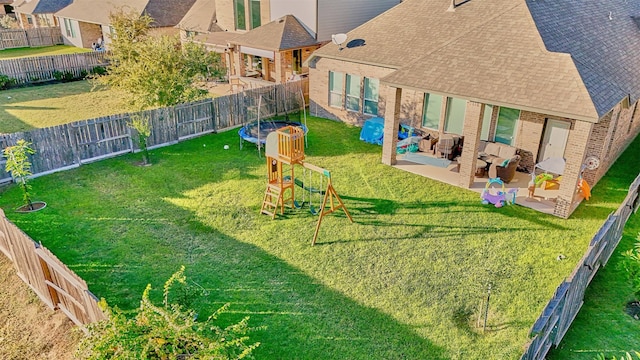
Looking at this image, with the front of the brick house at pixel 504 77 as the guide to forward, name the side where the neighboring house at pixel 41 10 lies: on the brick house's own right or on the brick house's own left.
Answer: on the brick house's own left

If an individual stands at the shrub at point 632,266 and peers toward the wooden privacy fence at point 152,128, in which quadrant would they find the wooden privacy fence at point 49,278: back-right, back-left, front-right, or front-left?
front-left

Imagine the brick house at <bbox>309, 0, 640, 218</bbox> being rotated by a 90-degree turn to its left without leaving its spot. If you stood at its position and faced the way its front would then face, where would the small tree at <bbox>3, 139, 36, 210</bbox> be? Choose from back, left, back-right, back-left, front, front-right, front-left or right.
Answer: left

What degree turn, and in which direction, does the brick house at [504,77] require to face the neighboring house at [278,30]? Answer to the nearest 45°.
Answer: approximately 90° to its left

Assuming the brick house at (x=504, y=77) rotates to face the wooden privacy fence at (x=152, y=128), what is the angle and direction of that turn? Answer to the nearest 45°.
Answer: approximately 135° to its left

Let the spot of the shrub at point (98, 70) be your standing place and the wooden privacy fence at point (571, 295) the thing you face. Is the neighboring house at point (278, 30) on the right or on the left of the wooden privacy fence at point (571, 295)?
left

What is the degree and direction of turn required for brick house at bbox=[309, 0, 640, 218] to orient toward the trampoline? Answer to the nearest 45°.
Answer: approximately 135° to its left

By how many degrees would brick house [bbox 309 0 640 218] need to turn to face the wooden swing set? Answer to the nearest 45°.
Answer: approximately 180°

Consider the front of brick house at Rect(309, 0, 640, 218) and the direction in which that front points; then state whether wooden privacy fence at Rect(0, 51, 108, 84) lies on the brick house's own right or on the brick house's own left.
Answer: on the brick house's own left

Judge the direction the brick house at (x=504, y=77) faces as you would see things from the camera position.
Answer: facing away from the viewer and to the right of the viewer

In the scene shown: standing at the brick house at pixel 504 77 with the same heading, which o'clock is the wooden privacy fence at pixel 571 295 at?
The wooden privacy fence is roughly at 4 o'clock from the brick house.

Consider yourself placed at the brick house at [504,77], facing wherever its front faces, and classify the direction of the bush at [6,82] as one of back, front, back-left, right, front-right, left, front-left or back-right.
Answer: back-left

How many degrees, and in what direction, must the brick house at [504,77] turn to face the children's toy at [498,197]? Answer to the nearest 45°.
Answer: approximately 135° to its right
